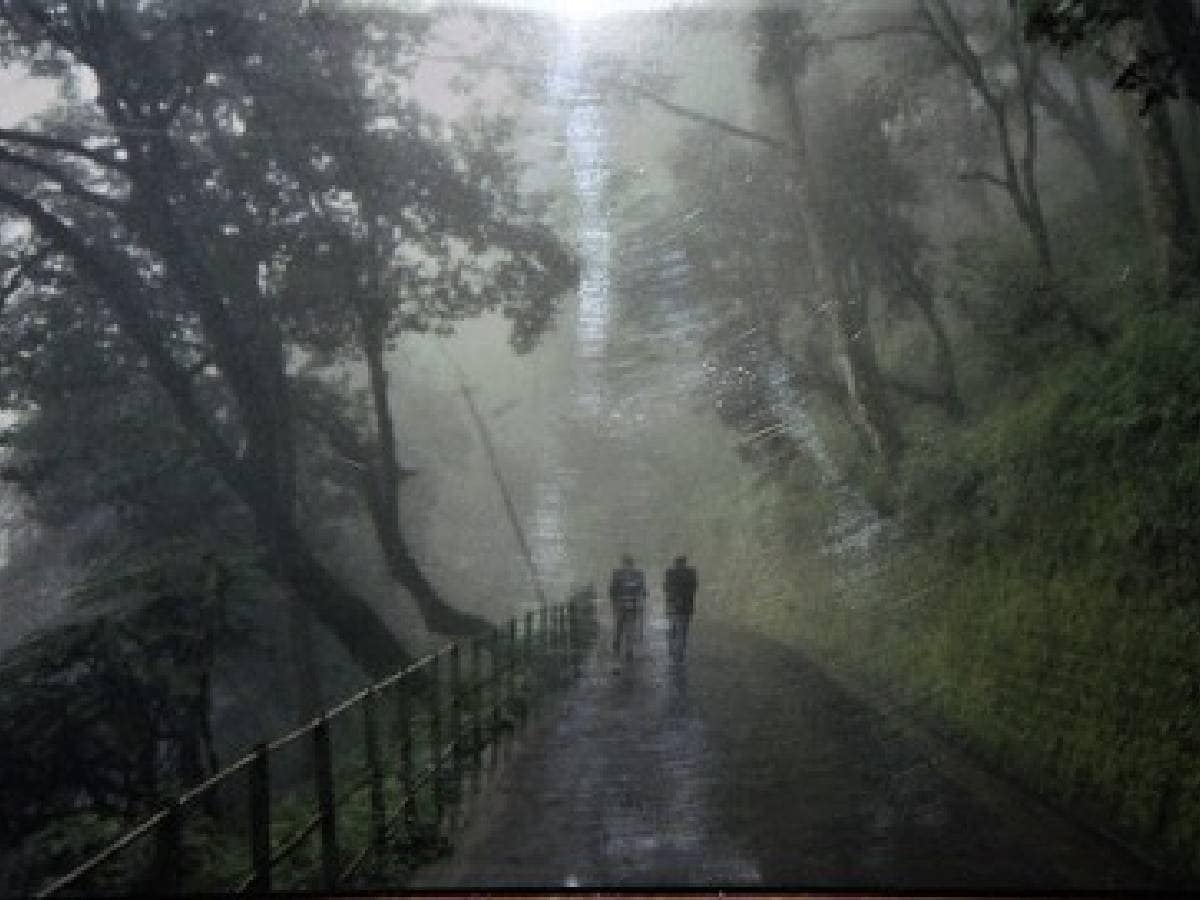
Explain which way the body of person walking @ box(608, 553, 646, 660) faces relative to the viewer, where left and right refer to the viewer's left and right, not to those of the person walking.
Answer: facing away from the viewer

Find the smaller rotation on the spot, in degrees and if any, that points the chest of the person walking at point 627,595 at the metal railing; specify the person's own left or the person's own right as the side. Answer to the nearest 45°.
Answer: approximately 180°

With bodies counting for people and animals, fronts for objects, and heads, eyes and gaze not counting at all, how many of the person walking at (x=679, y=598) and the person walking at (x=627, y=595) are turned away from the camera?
2

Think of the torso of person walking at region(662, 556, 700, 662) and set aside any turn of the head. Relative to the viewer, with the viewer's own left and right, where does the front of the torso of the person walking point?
facing away from the viewer
